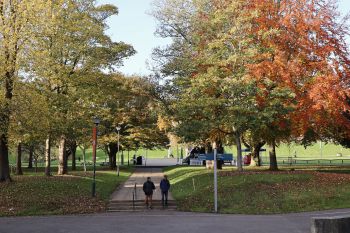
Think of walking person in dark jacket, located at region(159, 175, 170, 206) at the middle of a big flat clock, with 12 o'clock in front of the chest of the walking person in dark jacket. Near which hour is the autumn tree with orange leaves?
The autumn tree with orange leaves is roughly at 2 o'clock from the walking person in dark jacket.

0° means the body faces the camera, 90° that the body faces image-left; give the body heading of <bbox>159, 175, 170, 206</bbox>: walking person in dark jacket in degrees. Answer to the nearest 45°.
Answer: approximately 180°

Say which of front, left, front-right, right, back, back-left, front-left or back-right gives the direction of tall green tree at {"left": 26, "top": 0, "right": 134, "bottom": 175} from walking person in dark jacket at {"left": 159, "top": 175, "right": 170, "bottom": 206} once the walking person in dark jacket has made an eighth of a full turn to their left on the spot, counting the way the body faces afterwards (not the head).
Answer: front
